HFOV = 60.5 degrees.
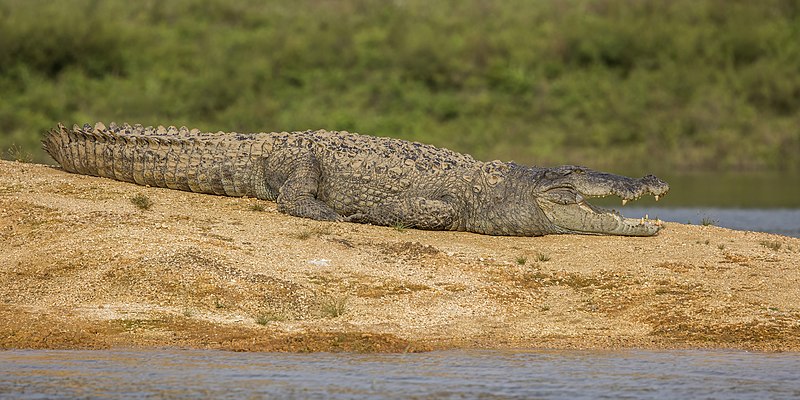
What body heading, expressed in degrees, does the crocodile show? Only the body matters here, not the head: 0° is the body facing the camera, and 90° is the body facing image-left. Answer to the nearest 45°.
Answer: approximately 270°
